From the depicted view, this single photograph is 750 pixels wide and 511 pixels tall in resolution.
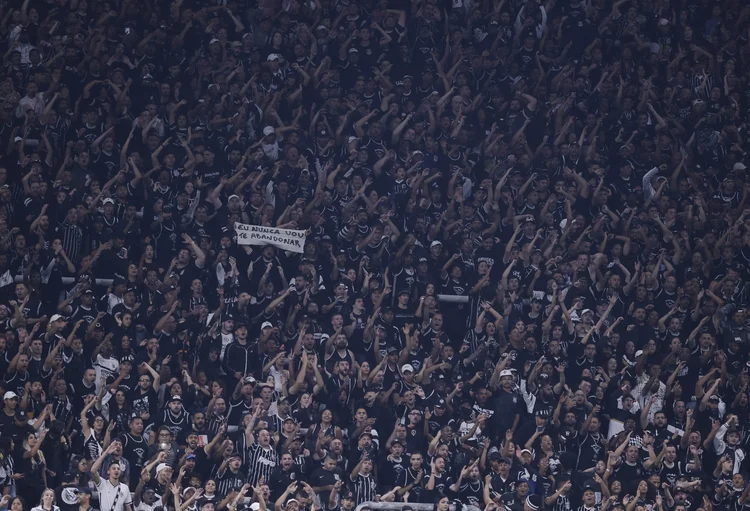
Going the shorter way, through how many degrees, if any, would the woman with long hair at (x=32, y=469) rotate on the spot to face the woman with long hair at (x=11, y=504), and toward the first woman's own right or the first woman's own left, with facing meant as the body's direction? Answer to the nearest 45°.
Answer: approximately 45° to the first woman's own right

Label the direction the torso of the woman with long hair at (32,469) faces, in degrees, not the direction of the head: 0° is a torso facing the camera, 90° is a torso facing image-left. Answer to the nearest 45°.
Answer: approximately 315°

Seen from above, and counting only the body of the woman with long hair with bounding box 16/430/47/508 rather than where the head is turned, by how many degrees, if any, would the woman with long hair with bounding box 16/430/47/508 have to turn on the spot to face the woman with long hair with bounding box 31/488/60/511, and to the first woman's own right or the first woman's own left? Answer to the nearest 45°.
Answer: approximately 45° to the first woman's own right
